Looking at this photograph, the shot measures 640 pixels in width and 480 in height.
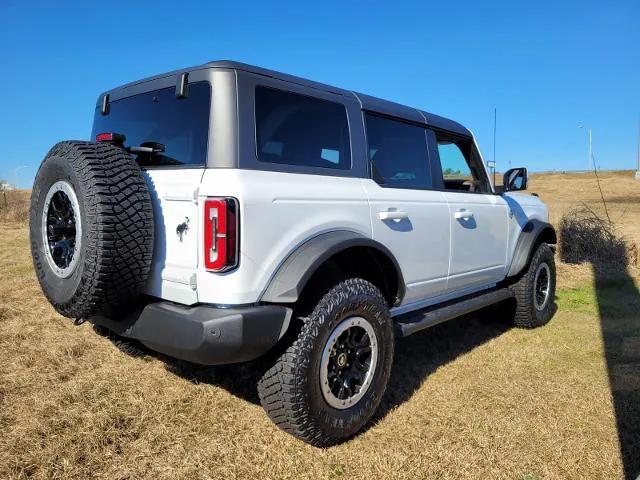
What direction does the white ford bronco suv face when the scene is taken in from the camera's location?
facing away from the viewer and to the right of the viewer

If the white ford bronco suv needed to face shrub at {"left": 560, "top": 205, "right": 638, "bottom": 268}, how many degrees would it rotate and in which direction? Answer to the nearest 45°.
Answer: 0° — it already faces it
